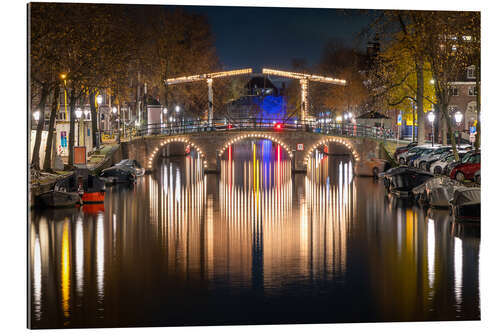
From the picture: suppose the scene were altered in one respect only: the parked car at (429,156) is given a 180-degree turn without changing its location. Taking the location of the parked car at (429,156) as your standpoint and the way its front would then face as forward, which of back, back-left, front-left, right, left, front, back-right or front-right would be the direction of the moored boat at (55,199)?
back

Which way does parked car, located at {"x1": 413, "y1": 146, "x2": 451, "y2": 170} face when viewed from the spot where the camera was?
facing the viewer and to the left of the viewer

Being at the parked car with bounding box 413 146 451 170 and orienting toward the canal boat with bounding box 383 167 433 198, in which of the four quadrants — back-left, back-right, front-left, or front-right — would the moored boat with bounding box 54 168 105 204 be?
front-right

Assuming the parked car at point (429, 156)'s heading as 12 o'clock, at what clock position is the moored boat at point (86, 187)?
The moored boat is roughly at 12 o'clock from the parked car.
